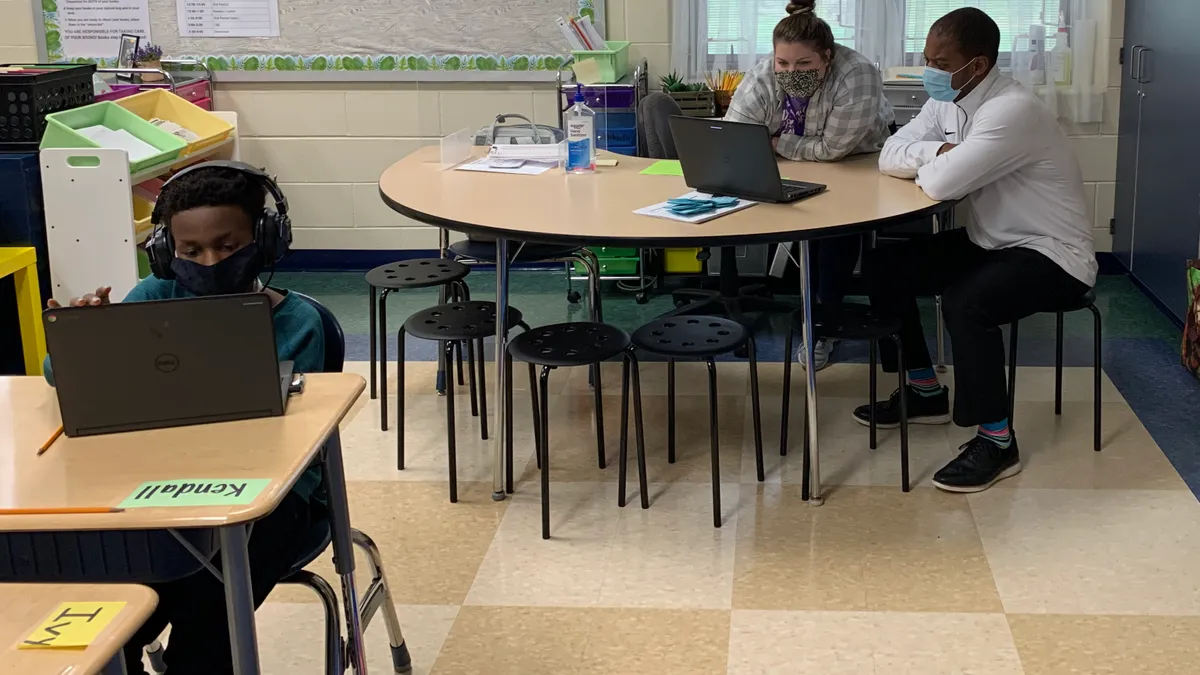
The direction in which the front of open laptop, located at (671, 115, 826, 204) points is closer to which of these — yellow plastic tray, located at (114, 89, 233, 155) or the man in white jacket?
the man in white jacket

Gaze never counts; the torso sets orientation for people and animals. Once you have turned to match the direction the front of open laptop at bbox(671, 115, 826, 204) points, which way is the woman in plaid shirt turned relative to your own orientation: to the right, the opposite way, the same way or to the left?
the opposite way

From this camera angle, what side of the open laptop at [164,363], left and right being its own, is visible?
back

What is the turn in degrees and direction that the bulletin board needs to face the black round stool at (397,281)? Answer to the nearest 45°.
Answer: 0° — it already faces it

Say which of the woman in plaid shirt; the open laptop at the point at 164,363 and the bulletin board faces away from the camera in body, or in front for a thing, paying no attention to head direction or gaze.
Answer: the open laptop

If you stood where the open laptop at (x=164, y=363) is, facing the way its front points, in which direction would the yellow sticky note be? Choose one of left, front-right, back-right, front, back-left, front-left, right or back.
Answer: back

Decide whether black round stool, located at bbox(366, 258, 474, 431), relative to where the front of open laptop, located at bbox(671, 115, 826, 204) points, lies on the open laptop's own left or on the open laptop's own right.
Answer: on the open laptop's own left

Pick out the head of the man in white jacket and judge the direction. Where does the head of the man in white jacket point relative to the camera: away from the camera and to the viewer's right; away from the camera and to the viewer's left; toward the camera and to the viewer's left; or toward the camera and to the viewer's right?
toward the camera and to the viewer's left

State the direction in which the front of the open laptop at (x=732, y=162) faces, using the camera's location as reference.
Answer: facing away from the viewer and to the right of the viewer
